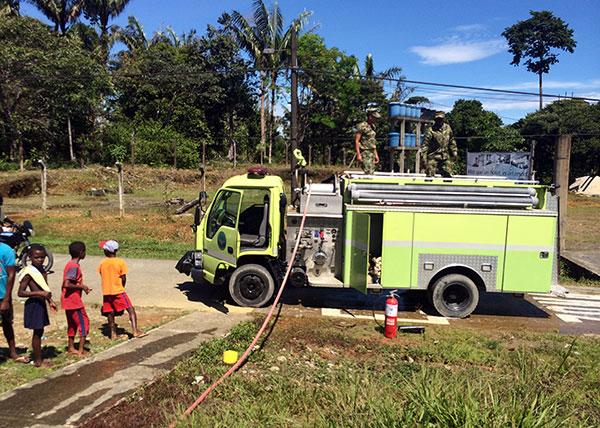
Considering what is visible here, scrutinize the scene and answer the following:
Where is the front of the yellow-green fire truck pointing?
to the viewer's left

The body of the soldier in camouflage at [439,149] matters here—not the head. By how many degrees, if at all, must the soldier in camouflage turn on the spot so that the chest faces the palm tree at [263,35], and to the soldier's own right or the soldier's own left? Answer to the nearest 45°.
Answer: approximately 135° to the soldier's own right

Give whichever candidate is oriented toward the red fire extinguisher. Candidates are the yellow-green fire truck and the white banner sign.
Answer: the white banner sign

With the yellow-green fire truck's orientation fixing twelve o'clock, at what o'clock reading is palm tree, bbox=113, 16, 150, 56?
The palm tree is roughly at 2 o'clock from the yellow-green fire truck.

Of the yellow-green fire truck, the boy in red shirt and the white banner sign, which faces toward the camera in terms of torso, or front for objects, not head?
the white banner sign

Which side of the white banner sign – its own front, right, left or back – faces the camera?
front

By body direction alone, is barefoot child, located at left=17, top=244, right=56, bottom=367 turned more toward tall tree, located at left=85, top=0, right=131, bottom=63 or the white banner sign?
the white banner sign

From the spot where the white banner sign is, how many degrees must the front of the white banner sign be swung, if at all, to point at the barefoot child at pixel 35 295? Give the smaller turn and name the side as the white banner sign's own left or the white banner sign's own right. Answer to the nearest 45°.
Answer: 0° — it already faces them

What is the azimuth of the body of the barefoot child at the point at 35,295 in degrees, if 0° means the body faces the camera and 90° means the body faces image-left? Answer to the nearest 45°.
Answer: approximately 315°

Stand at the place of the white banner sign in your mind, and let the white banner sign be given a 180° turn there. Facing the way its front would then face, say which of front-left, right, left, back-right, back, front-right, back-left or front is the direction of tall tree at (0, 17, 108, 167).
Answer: left

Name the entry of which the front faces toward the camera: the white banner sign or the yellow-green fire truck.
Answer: the white banner sign

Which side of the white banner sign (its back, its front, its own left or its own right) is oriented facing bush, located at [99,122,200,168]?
right

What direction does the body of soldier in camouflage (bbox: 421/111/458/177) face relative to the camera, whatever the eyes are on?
toward the camera

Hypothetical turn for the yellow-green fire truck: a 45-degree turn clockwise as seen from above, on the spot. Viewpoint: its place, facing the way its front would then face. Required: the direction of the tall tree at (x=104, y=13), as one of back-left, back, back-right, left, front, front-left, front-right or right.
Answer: front

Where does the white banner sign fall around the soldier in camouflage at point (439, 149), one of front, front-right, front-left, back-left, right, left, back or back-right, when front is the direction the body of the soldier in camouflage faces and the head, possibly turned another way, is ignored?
back
